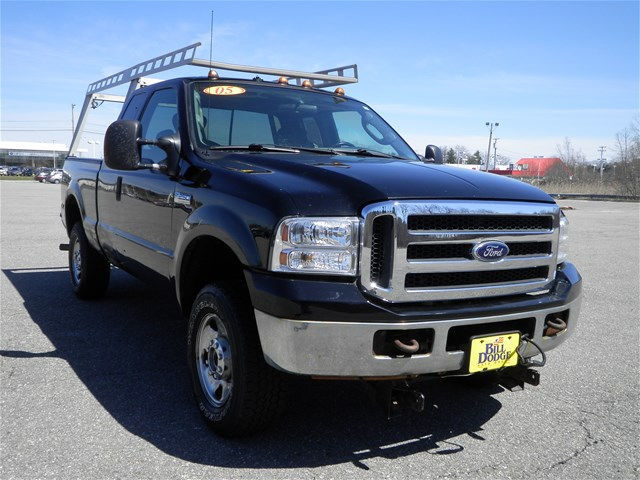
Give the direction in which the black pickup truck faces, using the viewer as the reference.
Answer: facing the viewer and to the right of the viewer
